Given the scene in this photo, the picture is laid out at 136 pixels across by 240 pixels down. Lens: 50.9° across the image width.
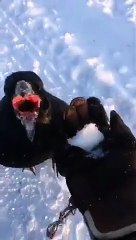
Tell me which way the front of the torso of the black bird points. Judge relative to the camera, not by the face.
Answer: toward the camera
